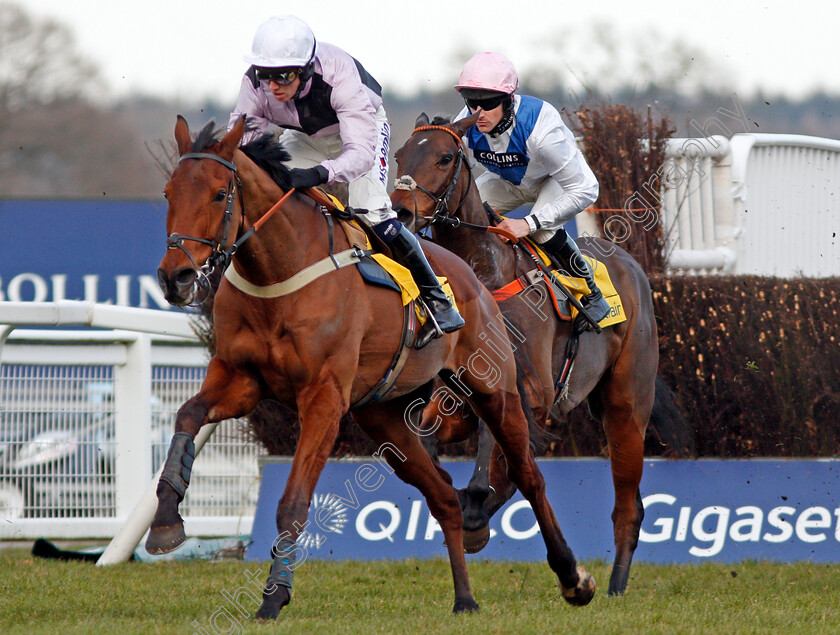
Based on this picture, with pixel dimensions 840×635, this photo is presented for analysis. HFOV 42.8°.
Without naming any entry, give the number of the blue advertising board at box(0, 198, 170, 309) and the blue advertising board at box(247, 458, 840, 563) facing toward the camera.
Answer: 2

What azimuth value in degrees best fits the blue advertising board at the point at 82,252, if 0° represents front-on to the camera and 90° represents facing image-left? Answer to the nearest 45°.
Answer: approximately 0°

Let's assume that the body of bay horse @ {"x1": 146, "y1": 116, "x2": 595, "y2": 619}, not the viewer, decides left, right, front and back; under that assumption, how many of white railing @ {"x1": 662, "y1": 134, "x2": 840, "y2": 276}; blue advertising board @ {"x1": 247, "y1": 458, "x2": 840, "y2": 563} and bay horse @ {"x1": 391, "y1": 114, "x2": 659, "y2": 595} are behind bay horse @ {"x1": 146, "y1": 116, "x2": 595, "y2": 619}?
3

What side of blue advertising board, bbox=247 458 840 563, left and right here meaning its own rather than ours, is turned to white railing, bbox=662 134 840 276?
back

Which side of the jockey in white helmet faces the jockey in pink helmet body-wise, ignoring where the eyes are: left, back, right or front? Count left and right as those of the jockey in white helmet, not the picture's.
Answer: back

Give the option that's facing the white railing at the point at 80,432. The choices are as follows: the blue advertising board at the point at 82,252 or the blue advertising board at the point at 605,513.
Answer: the blue advertising board at the point at 82,252

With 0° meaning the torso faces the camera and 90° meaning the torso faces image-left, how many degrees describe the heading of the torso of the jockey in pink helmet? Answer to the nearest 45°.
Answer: approximately 45°

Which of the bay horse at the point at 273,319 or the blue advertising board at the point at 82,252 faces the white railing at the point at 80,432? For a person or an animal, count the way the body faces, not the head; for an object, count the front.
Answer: the blue advertising board

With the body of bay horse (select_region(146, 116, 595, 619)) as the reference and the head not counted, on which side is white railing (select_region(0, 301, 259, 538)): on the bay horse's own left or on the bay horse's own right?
on the bay horse's own right

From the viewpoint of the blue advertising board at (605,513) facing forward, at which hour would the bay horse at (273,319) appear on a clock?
The bay horse is roughly at 1 o'clock from the blue advertising board.

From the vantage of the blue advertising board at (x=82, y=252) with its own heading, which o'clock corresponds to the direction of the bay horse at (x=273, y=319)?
The bay horse is roughly at 12 o'clock from the blue advertising board.
